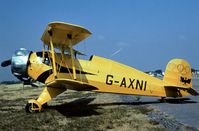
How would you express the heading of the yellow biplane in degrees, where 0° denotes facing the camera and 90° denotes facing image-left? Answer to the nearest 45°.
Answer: approximately 90°
